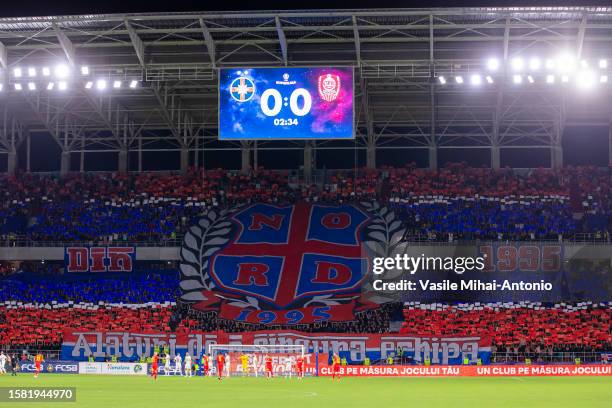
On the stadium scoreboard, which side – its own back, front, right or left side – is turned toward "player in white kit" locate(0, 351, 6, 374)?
right

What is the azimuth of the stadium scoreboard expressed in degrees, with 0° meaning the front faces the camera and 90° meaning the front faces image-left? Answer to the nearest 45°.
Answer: approximately 0°

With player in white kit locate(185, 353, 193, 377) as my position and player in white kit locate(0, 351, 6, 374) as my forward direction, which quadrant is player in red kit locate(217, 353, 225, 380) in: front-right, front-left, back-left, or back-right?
back-left

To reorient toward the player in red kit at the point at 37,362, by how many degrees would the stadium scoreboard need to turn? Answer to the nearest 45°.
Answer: approximately 90° to its right

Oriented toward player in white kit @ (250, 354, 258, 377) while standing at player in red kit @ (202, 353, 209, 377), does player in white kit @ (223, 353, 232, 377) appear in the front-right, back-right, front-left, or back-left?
front-right
